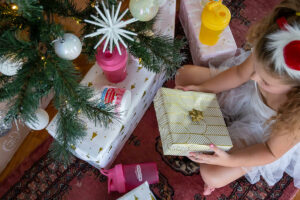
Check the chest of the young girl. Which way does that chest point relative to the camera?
to the viewer's left
